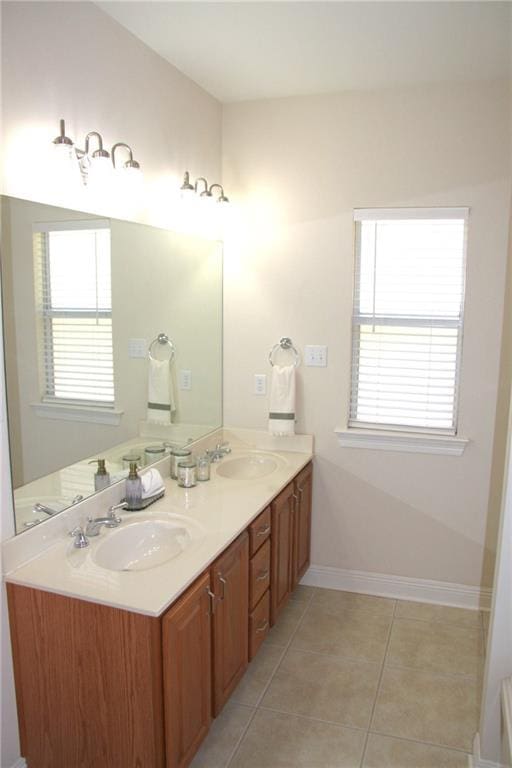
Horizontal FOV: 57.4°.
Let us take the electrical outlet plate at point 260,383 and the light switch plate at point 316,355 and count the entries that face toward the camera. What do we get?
2

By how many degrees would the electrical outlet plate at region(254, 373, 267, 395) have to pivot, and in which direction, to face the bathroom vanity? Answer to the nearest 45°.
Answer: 0° — it already faces it

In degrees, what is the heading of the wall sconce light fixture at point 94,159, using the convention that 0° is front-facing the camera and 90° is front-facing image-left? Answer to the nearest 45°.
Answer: approximately 315°

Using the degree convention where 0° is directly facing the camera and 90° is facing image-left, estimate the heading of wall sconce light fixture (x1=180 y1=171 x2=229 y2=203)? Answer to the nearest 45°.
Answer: approximately 315°

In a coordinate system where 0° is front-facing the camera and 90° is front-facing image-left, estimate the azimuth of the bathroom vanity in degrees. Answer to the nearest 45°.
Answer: approximately 315°

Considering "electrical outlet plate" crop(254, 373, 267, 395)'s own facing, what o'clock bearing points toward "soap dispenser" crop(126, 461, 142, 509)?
The soap dispenser is roughly at 1 o'clock from the electrical outlet plate.

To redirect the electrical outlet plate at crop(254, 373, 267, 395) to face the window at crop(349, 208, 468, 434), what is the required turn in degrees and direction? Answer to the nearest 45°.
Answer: approximately 90° to its left

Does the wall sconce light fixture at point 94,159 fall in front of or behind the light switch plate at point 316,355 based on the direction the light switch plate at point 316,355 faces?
in front
